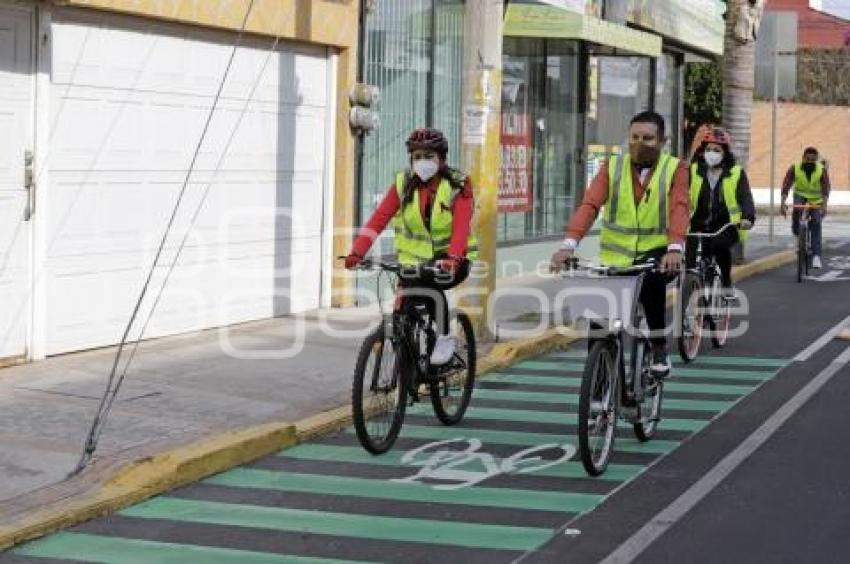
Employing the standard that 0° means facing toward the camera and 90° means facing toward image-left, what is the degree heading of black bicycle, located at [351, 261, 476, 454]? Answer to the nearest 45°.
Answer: approximately 45°

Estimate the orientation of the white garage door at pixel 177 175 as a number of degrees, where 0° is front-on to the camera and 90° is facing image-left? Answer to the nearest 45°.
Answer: approximately 315°

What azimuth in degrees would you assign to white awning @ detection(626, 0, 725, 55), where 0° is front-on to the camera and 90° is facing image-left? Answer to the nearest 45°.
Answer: approximately 315°

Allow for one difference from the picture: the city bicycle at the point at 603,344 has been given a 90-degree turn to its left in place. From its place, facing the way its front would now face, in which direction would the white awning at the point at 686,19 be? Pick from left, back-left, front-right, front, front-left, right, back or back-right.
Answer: back-left

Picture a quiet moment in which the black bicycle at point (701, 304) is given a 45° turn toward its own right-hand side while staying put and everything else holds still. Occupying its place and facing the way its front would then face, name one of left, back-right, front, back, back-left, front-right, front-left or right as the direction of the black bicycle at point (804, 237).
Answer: right

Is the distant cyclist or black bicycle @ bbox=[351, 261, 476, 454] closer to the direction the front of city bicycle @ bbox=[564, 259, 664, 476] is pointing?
the black bicycle

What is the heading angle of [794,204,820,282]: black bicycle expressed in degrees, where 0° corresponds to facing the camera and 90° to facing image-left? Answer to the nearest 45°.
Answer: approximately 0°

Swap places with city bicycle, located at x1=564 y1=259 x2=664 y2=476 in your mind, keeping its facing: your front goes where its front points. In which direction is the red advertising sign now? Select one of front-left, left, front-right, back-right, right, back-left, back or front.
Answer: back-right
